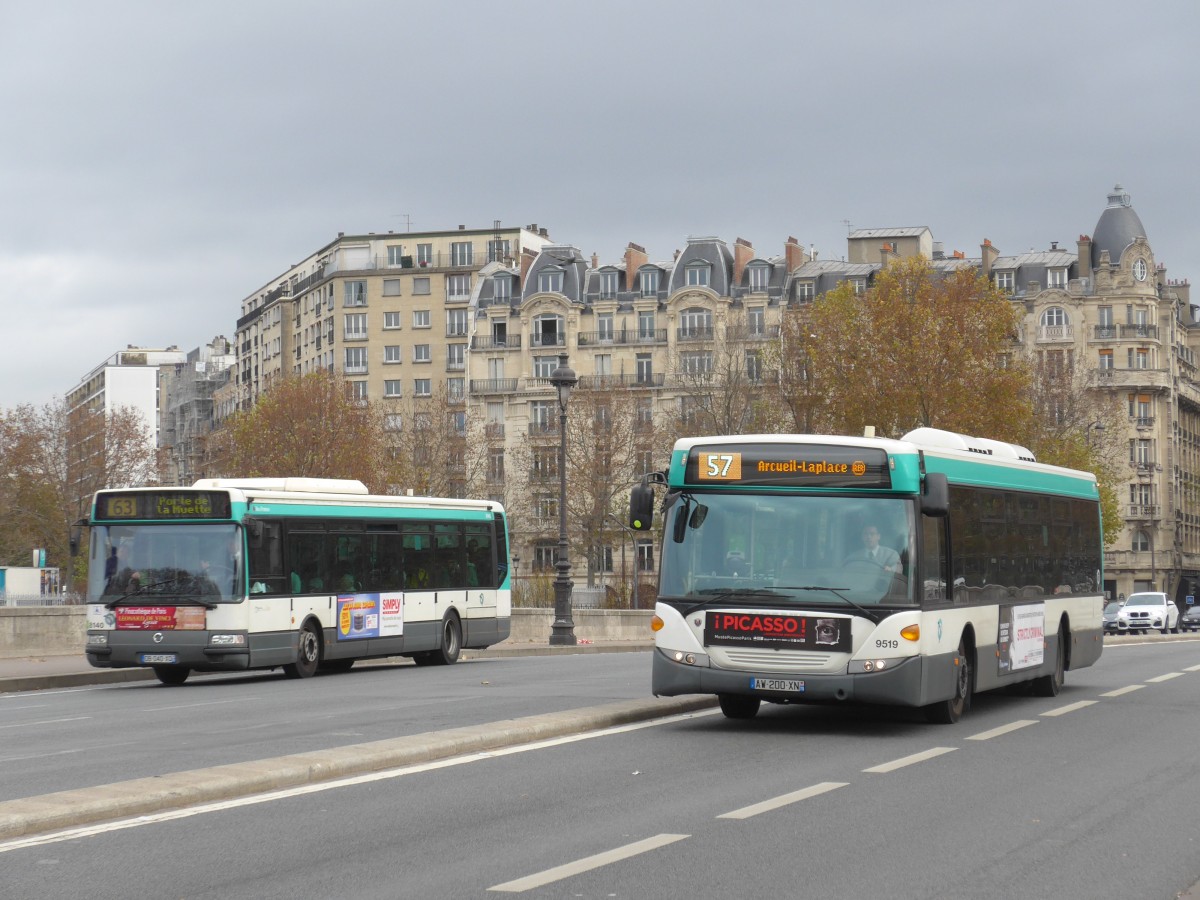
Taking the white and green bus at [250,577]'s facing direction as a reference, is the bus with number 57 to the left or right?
on its left
